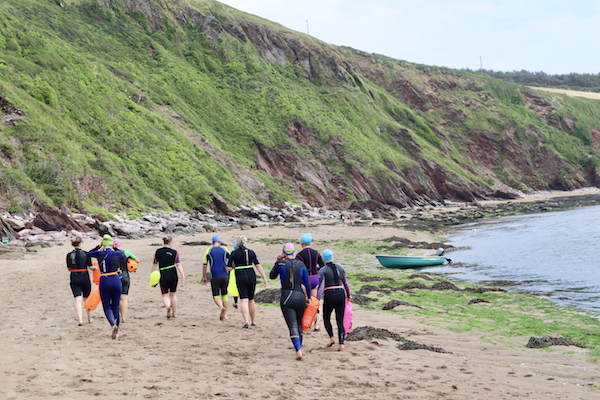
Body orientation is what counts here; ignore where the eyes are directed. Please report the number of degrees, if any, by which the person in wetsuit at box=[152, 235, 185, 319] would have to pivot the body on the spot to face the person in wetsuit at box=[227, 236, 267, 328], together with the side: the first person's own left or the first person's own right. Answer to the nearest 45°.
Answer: approximately 135° to the first person's own right

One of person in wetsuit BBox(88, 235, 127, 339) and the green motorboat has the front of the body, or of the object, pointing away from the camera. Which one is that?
the person in wetsuit

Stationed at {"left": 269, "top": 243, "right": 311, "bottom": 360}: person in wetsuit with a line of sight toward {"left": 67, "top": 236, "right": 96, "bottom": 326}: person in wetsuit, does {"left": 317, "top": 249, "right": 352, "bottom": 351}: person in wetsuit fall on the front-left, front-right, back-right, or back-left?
back-right

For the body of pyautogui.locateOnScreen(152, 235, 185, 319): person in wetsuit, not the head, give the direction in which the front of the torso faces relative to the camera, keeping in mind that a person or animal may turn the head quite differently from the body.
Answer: away from the camera

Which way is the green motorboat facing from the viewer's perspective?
to the viewer's left

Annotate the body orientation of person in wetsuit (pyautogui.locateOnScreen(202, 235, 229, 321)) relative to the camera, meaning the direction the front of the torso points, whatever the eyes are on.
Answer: away from the camera

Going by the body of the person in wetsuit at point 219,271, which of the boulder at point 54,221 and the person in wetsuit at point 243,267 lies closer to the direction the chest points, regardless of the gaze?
the boulder

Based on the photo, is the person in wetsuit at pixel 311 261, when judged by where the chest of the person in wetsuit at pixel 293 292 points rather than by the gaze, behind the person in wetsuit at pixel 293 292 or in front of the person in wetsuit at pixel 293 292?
in front

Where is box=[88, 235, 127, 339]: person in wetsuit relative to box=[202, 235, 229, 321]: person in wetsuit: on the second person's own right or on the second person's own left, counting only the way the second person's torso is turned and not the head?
on the second person's own left

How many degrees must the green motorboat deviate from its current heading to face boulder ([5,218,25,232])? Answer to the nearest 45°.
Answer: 0° — it already faces it
